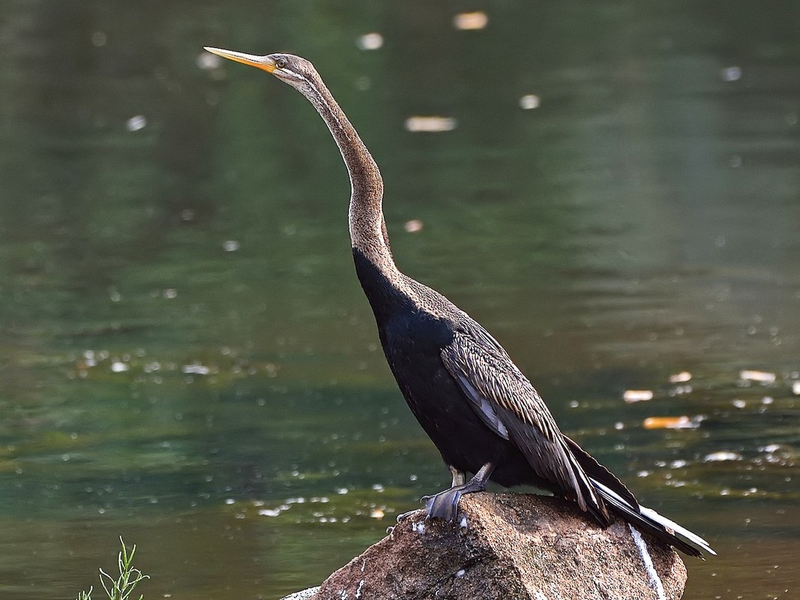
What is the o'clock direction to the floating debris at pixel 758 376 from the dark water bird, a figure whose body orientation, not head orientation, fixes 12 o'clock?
The floating debris is roughly at 4 o'clock from the dark water bird.

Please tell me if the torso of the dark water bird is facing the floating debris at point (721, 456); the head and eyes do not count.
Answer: no

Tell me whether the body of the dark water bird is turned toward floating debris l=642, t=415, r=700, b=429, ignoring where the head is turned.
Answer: no

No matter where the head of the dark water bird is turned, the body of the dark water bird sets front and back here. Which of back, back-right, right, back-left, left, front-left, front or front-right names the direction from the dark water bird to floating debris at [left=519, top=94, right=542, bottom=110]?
right

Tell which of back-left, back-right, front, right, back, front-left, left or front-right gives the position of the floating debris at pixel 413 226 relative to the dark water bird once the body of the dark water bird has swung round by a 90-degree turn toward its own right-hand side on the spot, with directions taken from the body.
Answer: front

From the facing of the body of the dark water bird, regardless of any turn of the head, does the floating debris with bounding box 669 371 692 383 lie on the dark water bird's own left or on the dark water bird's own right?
on the dark water bird's own right

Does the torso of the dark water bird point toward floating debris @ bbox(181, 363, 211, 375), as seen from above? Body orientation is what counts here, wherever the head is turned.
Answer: no

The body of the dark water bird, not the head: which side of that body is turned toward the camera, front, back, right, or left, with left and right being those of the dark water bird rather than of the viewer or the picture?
left

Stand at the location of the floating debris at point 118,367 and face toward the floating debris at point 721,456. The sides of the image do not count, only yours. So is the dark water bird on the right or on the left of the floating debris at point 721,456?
right

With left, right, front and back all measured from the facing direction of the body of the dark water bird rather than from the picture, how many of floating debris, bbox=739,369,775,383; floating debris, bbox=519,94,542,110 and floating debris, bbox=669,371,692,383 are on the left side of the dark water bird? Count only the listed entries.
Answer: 0

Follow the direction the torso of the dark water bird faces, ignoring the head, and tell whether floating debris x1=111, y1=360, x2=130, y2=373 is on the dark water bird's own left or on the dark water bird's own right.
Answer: on the dark water bird's own right
